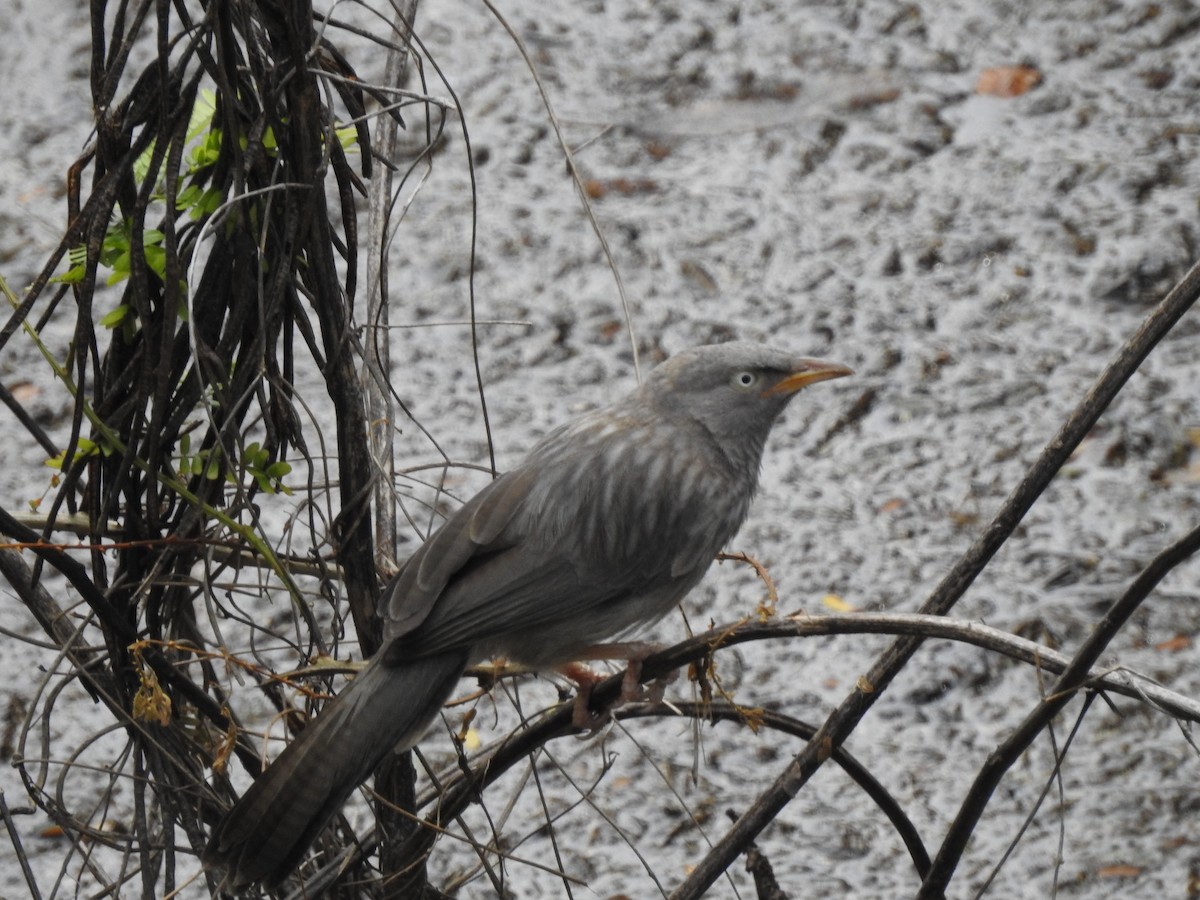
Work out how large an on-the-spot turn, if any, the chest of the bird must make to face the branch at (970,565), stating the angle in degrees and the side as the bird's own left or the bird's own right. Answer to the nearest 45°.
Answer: approximately 45° to the bird's own right

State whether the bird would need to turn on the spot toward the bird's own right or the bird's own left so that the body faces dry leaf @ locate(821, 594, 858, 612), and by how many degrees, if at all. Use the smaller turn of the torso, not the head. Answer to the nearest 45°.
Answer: approximately 45° to the bird's own left

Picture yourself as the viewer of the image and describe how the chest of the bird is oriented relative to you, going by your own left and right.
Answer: facing to the right of the viewer
